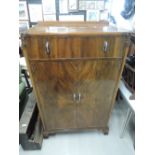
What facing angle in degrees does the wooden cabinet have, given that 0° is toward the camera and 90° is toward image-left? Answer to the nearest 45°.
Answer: approximately 0°
